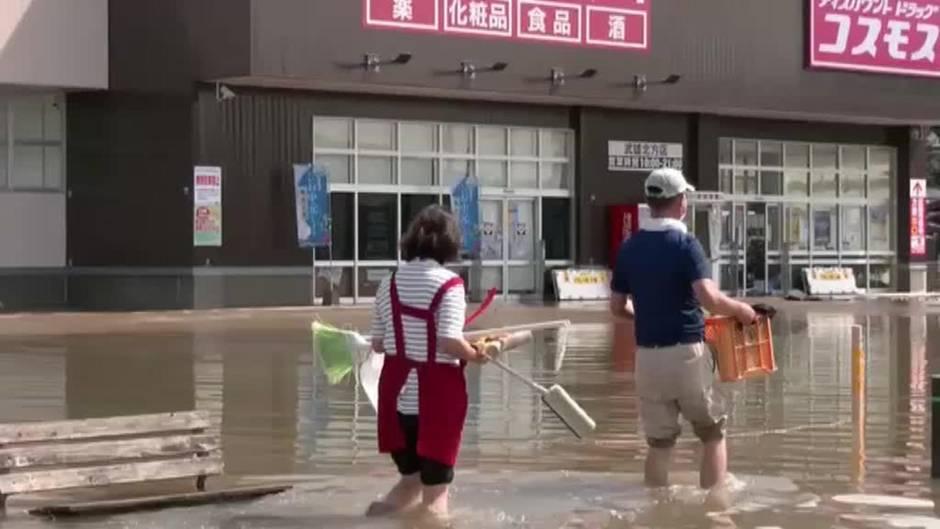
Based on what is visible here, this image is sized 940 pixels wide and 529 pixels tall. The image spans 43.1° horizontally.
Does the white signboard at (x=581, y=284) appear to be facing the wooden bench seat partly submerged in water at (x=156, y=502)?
yes

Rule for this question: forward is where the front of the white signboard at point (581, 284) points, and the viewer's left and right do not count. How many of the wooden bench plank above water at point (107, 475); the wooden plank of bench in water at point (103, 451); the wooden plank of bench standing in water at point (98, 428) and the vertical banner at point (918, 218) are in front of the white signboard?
3

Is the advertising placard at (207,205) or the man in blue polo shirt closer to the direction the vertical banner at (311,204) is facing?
the man in blue polo shirt

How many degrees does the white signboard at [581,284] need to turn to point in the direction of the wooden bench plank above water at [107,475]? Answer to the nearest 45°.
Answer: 0° — it already faces it

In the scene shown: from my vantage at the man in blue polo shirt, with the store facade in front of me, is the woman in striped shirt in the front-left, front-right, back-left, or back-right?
back-left

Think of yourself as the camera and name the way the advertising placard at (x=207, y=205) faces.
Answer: facing the viewer

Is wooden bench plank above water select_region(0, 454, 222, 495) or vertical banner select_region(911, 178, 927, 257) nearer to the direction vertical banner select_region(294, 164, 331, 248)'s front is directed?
the wooden bench plank above water

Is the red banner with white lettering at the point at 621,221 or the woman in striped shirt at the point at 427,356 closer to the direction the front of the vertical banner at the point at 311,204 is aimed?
the woman in striped shirt

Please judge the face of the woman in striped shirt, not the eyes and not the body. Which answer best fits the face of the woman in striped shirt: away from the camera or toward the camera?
away from the camera

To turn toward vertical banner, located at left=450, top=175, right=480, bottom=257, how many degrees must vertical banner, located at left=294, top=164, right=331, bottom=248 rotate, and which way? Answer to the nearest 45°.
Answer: approximately 135° to its left

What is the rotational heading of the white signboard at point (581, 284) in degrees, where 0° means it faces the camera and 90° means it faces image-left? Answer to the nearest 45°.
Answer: approximately 0°

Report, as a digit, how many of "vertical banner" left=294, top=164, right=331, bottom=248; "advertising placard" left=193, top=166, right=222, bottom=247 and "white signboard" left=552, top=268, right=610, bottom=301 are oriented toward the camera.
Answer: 3

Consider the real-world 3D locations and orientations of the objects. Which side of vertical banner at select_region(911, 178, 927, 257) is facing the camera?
front

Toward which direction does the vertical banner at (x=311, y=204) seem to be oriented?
toward the camera

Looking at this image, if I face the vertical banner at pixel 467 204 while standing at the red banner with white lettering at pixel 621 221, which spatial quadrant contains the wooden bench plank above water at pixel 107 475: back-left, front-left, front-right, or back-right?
front-left

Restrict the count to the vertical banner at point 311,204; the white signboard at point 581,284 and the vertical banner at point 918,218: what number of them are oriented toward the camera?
3

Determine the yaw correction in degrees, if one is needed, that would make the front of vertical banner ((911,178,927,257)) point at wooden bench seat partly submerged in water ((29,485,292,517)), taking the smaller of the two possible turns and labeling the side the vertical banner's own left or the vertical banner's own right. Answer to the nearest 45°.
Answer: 0° — it already faces it
